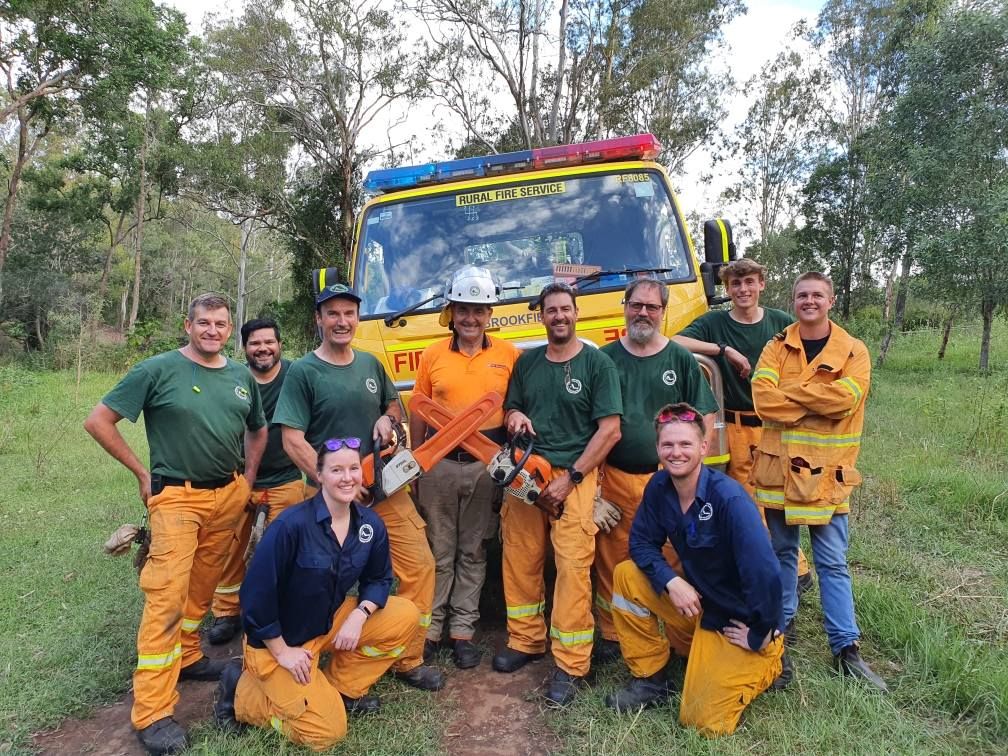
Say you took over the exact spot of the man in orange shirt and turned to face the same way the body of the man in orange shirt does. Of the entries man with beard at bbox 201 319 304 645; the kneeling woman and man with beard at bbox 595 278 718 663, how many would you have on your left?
1

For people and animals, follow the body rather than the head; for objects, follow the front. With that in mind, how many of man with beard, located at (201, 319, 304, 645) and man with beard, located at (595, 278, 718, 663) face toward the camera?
2

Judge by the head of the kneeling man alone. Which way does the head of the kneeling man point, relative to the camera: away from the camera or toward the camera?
toward the camera

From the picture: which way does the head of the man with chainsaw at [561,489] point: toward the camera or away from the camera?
toward the camera

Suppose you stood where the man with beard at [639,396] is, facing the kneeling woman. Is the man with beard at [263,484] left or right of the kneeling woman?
right

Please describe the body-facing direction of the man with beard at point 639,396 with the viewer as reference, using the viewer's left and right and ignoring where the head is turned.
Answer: facing the viewer

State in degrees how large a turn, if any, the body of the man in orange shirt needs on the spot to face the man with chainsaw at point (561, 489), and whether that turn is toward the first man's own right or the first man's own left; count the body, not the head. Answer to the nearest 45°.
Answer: approximately 45° to the first man's own left

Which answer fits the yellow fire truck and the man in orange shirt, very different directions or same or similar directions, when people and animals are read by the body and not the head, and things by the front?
same or similar directions

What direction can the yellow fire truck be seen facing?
toward the camera

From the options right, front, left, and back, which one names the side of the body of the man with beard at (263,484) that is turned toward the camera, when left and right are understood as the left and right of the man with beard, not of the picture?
front

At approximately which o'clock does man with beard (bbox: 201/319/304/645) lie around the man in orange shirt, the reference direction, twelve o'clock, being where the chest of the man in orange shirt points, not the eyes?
The man with beard is roughly at 4 o'clock from the man in orange shirt.

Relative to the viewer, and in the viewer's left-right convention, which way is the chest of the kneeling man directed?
facing the viewer and to the left of the viewer

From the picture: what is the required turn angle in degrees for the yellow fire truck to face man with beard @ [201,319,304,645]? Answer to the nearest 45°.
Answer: approximately 90° to its right

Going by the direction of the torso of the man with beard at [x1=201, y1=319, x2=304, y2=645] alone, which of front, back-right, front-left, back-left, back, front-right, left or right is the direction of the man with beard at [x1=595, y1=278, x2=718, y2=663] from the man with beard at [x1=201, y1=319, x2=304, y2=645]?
front-left

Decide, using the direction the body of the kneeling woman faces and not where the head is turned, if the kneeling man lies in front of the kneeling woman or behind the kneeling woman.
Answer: in front

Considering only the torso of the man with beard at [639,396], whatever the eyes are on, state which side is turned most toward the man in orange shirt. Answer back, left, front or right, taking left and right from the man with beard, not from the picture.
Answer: right
